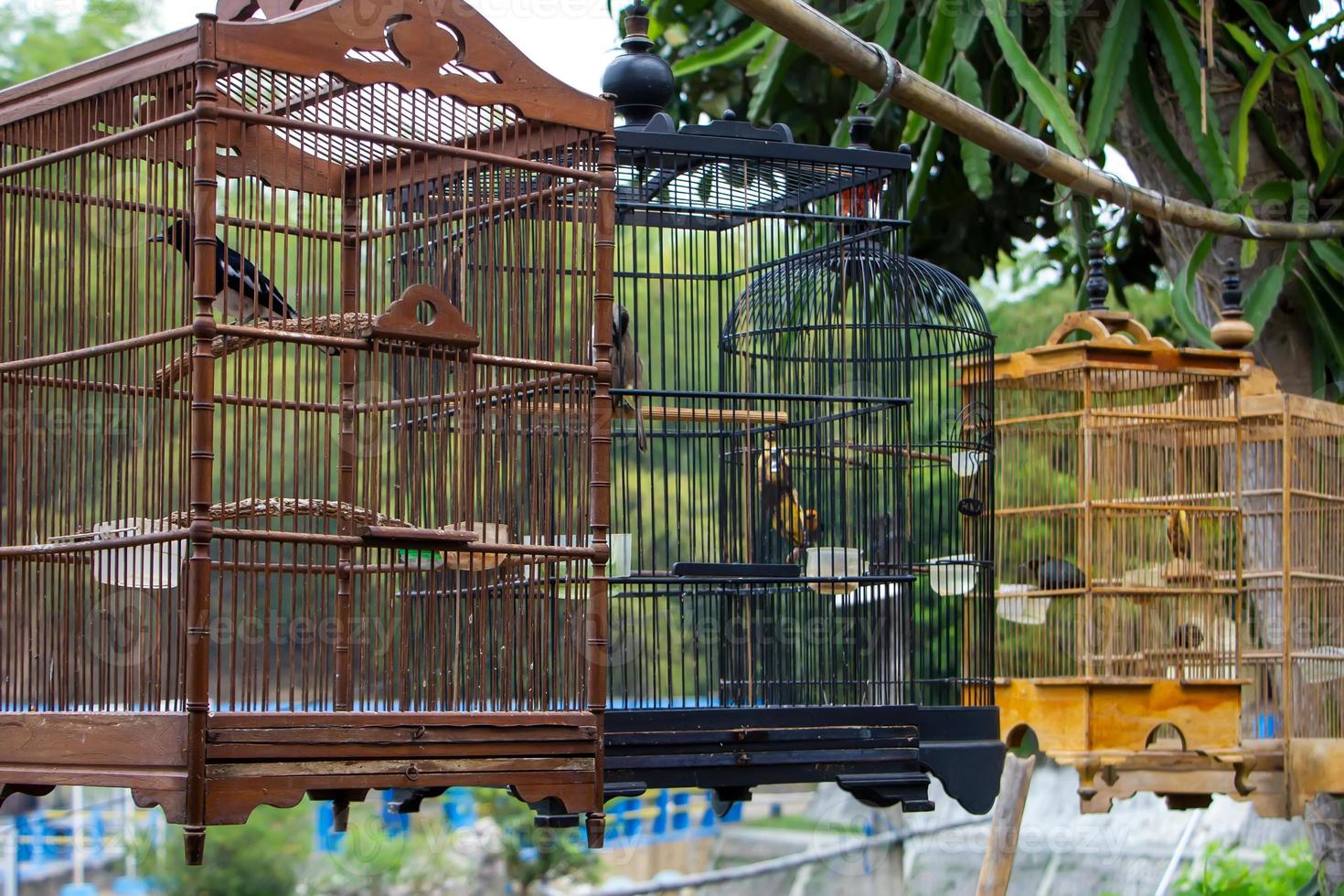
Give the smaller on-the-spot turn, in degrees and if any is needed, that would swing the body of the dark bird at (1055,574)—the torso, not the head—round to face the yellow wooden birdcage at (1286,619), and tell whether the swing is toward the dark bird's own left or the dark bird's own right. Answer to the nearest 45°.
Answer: approximately 135° to the dark bird's own right

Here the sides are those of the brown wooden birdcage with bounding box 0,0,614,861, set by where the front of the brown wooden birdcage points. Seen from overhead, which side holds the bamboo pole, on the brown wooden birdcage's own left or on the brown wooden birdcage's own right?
on the brown wooden birdcage's own left

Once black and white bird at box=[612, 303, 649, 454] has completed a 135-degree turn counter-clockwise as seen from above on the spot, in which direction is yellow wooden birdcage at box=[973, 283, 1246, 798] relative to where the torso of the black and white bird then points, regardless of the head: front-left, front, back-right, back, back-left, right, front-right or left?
left

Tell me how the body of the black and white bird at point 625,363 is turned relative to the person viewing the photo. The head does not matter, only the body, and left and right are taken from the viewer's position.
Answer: facing to the left of the viewer

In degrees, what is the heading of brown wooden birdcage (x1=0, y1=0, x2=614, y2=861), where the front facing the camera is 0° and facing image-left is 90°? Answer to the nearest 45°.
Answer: approximately 315°

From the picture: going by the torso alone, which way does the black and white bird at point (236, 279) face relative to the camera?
to the viewer's left

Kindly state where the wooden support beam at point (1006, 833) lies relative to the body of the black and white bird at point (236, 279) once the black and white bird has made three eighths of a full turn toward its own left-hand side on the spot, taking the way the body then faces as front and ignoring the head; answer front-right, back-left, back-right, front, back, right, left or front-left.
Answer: left

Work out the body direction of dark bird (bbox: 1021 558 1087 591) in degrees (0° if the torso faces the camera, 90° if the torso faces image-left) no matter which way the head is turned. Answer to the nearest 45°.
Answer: approximately 90°

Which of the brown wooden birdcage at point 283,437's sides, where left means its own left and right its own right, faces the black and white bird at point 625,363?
left
